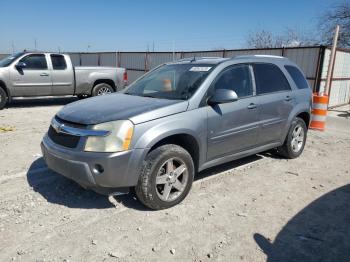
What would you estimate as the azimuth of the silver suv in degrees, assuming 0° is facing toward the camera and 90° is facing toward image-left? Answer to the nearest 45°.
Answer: approximately 45°

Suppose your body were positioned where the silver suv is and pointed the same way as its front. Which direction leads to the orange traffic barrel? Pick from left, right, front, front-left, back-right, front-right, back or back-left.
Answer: back

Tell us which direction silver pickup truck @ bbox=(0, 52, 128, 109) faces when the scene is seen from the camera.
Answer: facing to the left of the viewer

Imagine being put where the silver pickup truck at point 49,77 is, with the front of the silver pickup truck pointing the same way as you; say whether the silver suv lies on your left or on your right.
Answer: on your left

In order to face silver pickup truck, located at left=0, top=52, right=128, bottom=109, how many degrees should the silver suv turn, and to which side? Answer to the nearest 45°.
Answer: approximately 90° to its right

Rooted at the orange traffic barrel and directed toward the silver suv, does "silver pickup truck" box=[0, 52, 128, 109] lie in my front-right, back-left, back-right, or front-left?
front-right

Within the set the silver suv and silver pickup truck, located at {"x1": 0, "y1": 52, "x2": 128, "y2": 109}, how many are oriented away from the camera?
0

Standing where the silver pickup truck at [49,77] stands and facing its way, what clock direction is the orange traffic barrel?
The orange traffic barrel is roughly at 7 o'clock from the silver pickup truck.

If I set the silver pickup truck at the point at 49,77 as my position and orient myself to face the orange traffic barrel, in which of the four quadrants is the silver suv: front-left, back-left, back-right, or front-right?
front-right

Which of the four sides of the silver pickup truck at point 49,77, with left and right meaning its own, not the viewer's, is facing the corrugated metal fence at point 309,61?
back
